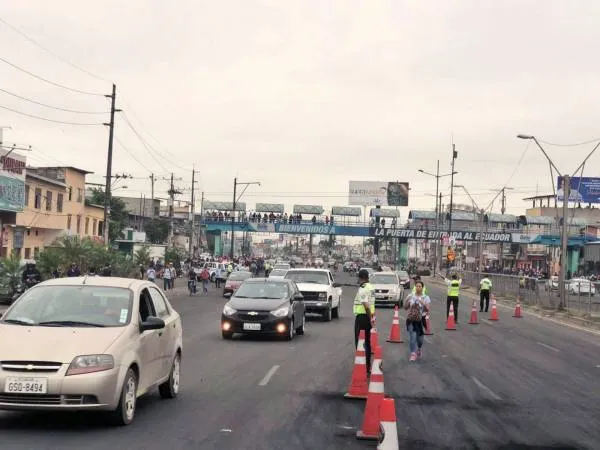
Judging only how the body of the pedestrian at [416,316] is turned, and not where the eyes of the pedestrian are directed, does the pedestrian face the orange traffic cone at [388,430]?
yes

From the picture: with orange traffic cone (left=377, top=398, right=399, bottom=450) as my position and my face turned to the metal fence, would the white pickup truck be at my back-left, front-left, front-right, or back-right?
front-left

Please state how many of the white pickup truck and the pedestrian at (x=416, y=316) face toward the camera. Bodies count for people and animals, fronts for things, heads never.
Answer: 2

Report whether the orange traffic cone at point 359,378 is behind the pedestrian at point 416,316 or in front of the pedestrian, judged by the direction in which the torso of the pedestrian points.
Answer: in front

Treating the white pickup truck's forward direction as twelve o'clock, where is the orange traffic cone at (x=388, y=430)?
The orange traffic cone is roughly at 12 o'clock from the white pickup truck.

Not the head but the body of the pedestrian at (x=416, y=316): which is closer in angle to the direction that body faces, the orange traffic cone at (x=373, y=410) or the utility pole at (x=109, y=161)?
the orange traffic cone

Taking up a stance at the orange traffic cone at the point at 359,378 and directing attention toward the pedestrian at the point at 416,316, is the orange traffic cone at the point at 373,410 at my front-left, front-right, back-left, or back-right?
back-right

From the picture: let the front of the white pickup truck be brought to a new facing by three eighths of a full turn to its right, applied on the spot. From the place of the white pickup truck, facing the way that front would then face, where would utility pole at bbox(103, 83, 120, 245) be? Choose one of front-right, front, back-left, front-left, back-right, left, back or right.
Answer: front

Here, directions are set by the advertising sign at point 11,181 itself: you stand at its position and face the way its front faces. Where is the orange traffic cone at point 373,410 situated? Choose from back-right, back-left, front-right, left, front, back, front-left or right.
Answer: front-right

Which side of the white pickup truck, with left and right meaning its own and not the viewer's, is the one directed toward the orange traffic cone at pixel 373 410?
front

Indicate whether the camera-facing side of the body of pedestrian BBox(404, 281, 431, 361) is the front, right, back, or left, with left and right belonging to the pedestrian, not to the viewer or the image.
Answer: front

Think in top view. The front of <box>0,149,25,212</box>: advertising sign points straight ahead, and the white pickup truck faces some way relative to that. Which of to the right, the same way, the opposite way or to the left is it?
to the right

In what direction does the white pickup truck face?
toward the camera
